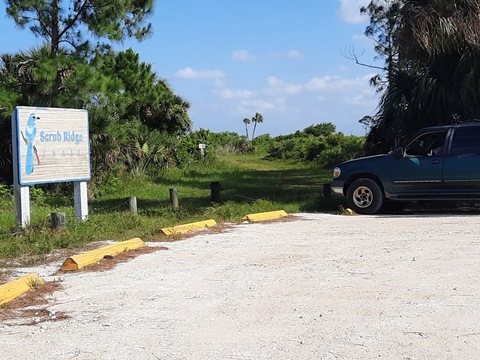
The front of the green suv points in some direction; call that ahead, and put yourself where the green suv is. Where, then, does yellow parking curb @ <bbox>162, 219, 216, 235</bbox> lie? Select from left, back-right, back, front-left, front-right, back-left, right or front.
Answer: front-left

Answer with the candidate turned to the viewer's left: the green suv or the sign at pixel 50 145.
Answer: the green suv

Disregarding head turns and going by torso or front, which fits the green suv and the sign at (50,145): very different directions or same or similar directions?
very different directions

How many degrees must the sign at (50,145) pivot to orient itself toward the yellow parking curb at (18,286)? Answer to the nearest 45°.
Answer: approximately 45° to its right

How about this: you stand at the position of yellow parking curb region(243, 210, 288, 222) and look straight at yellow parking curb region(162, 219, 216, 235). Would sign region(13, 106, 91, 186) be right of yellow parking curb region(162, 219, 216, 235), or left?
right

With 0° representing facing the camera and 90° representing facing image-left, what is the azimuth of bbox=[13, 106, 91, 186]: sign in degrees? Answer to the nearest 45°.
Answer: approximately 315°

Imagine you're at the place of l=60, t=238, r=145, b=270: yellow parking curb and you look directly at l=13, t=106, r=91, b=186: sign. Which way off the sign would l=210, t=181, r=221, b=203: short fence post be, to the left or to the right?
right

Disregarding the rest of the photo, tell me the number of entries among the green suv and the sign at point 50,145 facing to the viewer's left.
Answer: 1

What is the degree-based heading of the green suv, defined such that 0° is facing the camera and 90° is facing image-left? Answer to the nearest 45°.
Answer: approximately 90°
